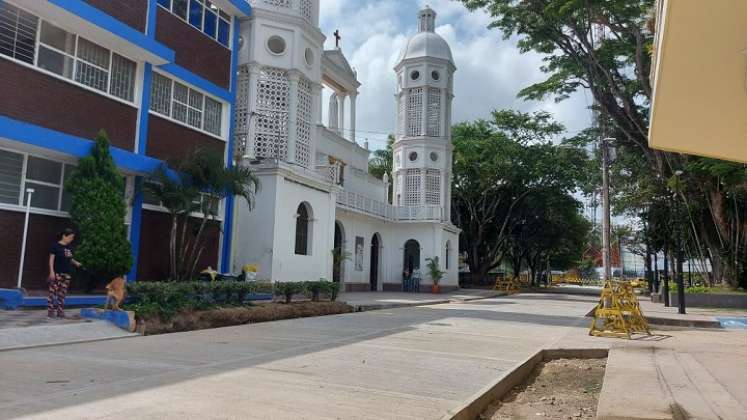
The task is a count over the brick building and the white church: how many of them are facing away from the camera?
0

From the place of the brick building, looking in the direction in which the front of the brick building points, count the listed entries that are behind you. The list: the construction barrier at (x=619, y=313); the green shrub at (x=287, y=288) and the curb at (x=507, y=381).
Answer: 0

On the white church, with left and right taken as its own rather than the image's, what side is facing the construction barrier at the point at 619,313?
front

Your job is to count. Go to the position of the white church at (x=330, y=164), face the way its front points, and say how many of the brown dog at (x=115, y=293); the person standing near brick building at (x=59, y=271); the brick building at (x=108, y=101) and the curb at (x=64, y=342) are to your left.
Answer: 0

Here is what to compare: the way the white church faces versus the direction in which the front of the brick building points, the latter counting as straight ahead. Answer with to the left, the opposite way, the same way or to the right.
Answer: the same way

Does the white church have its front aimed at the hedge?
no

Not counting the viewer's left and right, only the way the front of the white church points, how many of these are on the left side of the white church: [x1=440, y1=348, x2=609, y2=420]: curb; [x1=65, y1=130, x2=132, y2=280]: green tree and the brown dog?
0

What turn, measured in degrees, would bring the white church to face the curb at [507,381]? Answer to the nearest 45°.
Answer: approximately 45° to its right

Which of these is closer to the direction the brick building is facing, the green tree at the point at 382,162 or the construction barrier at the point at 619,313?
the construction barrier

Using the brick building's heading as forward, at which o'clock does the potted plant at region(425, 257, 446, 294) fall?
The potted plant is roughly at 9 o'clock from the brick building.

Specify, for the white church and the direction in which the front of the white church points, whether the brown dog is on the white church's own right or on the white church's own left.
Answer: on the white church's own right

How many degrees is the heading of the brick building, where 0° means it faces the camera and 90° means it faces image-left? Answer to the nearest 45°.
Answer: approximately 315°

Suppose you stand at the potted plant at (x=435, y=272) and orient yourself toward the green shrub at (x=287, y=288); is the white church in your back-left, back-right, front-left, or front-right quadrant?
front-right

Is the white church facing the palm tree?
no

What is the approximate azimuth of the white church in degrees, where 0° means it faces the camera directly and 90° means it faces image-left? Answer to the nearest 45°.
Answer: approximately 315°

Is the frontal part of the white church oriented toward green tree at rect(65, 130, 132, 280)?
no
